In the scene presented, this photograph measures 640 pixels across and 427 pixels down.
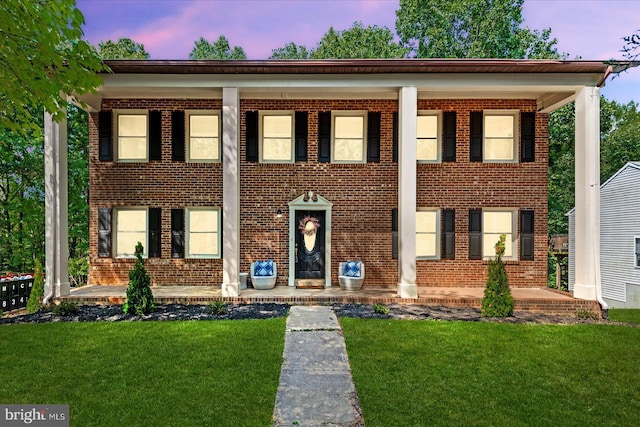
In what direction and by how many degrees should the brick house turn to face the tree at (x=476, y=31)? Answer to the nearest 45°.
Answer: approximately 135° to its left

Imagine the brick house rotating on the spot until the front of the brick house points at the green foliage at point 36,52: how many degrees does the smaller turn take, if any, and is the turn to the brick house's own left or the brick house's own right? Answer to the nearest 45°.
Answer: approximately 45° to the brick house's own right

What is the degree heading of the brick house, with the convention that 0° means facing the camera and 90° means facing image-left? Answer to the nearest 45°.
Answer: approximately 0°

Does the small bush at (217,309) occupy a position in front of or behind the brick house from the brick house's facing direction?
in front

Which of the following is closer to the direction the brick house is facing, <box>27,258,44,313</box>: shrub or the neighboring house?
the shrub

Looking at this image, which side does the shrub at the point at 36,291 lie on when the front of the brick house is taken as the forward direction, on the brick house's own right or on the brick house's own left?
on the brick house's own right

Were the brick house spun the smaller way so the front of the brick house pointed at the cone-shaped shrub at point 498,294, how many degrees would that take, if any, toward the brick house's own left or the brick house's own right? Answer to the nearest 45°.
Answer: approximately 45° to the brick house's own left
